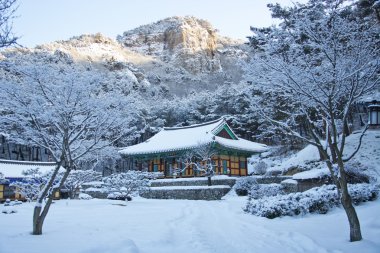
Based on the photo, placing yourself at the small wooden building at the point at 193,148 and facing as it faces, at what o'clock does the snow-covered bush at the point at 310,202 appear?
The snow-covered bush is roughly at 10 o'clock from the small wooden building.

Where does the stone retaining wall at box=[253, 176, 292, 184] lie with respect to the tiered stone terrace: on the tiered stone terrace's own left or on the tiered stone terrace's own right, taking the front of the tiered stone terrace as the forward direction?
on the tiered stone terrace's own left

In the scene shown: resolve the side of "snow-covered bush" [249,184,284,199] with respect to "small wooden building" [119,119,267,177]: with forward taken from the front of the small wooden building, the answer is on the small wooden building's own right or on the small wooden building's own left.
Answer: on the small wooden building's own left

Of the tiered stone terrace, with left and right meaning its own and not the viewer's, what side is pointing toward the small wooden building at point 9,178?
right

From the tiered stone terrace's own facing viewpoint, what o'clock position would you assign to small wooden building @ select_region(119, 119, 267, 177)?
The small wooden building is roughly at 6 o'clock from the tiered stone terrace.

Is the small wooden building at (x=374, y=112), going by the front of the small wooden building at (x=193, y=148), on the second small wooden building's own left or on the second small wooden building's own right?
on the second small wooden building's own left

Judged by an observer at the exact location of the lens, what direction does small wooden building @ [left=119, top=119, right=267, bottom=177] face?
facing the viewer and to the left of the viewer

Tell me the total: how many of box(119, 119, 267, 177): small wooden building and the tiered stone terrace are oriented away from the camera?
0

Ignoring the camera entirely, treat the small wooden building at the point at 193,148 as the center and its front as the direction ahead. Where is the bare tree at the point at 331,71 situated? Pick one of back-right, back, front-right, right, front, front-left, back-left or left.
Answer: front-left

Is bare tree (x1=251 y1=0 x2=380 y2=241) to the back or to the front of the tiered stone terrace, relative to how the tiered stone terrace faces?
to the front

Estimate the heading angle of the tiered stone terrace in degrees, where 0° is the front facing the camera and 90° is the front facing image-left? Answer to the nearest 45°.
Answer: approximately 0°

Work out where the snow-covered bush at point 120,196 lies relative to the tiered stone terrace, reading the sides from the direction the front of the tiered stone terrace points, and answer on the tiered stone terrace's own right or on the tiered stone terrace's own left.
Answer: on the tiered stone terrace's own right
